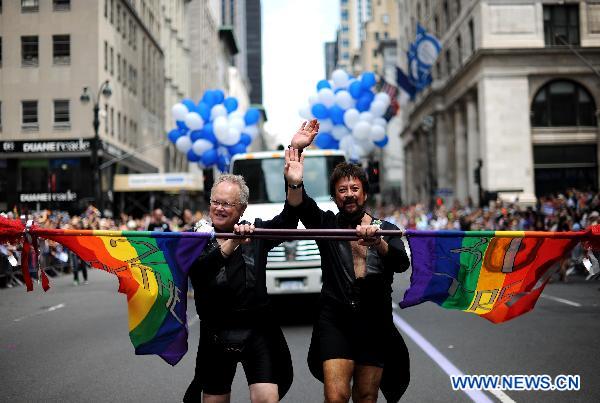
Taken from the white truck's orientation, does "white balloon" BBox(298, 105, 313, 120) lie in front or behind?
behind

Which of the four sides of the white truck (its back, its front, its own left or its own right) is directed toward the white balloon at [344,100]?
back

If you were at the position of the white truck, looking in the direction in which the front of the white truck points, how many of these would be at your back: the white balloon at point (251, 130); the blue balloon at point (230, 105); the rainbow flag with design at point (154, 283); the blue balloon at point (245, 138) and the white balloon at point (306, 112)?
4

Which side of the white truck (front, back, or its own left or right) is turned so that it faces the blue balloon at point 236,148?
back

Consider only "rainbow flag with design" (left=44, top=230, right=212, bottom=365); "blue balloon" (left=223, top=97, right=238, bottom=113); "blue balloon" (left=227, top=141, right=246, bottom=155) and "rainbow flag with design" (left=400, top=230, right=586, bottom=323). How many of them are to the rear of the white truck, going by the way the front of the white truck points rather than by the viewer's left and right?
2

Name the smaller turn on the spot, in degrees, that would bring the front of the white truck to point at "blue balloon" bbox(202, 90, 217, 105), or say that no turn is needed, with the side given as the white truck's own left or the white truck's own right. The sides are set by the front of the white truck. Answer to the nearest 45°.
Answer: approximately 180°
